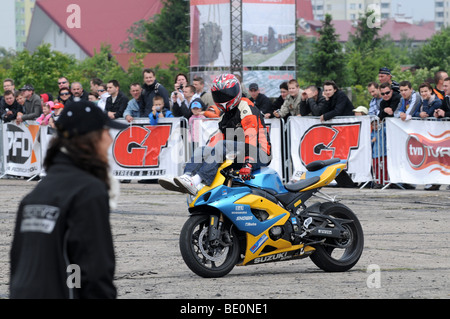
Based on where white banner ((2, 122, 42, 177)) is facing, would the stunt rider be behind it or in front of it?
in front

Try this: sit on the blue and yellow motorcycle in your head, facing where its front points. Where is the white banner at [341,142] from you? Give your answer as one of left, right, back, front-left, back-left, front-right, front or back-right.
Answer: back-right

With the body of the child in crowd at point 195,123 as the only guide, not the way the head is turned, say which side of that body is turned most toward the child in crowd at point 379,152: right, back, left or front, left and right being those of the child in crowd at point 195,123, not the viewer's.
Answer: left

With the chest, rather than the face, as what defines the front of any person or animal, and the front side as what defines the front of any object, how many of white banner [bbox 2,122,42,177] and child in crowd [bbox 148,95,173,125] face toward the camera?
2

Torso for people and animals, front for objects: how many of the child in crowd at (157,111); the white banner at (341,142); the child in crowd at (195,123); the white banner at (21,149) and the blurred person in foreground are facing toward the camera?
4

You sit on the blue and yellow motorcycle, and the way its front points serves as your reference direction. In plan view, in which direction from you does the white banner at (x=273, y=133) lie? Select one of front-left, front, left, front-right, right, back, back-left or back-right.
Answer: back-right

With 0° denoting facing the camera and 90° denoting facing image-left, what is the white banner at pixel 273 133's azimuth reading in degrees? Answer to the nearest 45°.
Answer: approximately 0°

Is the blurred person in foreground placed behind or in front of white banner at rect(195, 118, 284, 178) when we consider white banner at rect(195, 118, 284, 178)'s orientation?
in front

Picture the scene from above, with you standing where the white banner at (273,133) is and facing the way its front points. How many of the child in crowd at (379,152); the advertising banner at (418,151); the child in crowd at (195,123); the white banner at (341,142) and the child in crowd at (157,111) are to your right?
2

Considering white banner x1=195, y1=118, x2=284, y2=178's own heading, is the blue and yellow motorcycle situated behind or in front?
in front

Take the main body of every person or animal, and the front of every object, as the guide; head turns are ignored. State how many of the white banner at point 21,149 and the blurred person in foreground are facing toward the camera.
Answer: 1

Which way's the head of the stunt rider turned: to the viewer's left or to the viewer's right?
to the viewer's left
